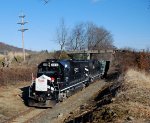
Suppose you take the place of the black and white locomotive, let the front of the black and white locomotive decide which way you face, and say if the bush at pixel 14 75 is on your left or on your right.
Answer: on your right

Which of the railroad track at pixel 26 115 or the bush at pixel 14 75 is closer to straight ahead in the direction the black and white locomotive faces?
the railroad track
